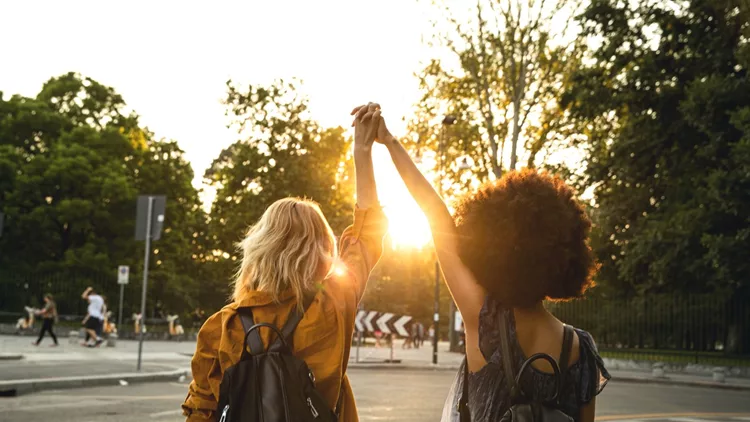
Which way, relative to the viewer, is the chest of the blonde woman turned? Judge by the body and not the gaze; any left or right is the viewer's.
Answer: facing away from the viewer

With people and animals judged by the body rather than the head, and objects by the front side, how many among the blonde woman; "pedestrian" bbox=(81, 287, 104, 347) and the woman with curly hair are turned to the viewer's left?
1

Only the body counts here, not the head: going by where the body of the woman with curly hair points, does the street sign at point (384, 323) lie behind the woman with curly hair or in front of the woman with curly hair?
in front

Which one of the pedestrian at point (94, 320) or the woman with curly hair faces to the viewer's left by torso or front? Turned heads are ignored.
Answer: the pedestrian

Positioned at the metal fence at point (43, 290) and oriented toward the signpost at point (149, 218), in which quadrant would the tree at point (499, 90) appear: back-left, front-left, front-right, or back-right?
front-left

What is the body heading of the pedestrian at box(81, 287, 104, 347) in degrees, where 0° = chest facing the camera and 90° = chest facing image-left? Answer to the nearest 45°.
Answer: approximately 90°

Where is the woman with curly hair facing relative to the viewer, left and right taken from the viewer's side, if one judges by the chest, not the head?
facing away from the viewer

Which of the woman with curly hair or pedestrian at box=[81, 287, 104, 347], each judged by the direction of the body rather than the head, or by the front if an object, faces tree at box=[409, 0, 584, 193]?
the woman with curly hair

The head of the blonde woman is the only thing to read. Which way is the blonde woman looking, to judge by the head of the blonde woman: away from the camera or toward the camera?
away from the camera

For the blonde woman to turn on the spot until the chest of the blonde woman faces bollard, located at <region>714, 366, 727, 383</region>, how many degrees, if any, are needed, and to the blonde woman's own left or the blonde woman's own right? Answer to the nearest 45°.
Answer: approximately 45° to the blonde woman's own right

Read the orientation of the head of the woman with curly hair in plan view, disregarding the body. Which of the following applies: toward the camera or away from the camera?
away from the camera

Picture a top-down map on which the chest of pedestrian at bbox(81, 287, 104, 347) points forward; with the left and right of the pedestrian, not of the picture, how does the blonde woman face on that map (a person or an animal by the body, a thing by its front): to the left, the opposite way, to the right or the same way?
to the right

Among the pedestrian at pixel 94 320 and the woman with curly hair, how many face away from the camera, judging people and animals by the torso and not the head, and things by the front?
1

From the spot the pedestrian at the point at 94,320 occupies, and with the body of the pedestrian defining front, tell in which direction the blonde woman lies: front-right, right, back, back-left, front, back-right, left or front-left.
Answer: left
